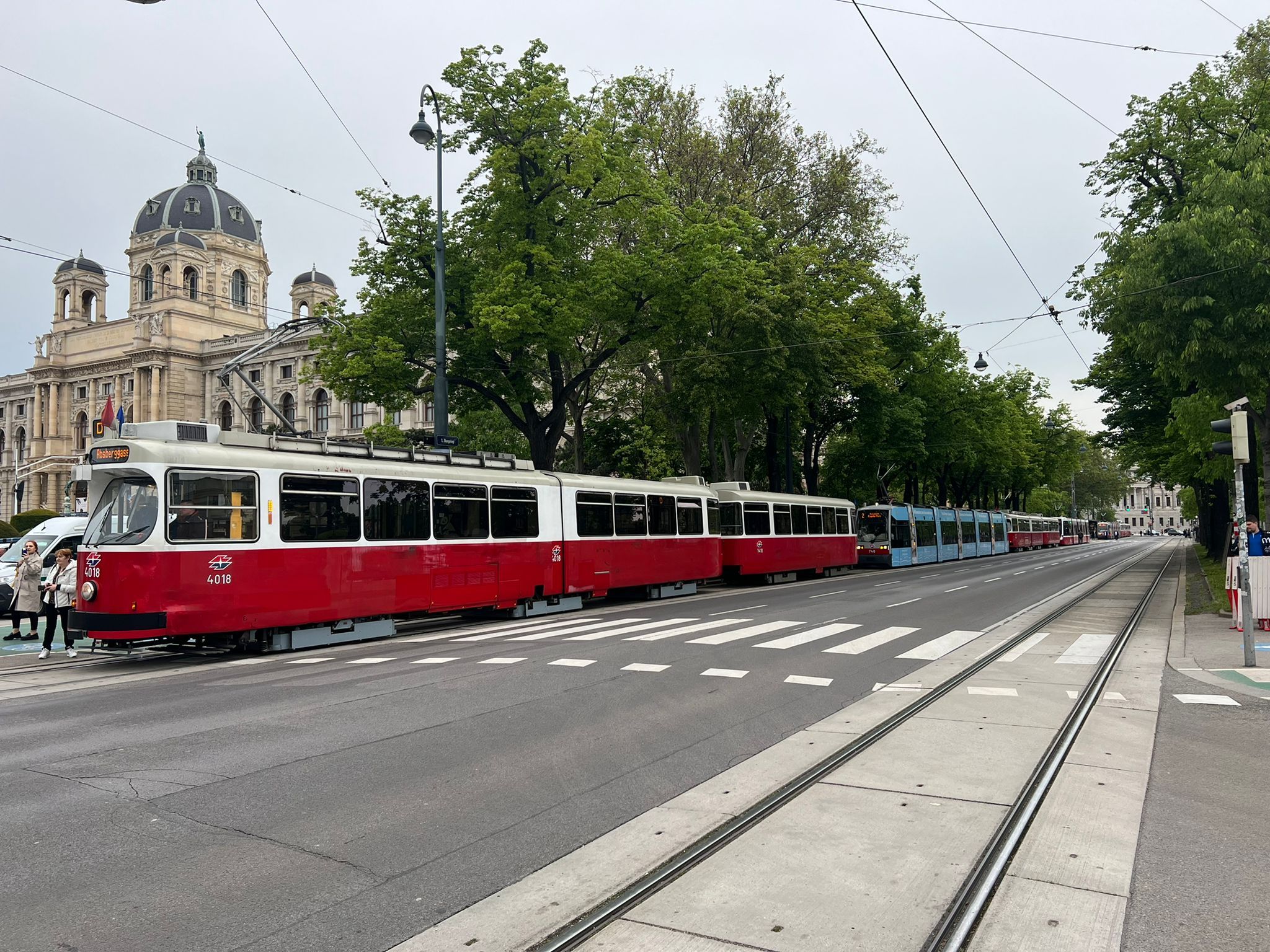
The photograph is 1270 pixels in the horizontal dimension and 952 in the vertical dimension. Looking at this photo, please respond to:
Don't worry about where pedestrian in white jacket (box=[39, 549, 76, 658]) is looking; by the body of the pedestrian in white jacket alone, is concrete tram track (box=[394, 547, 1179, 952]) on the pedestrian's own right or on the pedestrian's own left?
on the pedestrian's own left

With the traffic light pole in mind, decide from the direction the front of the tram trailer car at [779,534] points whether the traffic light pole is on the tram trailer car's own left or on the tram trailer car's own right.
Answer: on the tram trailer car's own left

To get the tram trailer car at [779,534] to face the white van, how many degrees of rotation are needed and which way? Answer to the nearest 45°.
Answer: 0° — it already faces it

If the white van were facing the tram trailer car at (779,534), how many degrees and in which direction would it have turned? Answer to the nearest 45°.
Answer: approximately 135° to its left

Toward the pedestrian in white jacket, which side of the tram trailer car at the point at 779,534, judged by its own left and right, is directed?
front

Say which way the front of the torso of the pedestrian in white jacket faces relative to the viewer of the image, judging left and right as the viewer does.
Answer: facing the viewer and to the left of the viewer

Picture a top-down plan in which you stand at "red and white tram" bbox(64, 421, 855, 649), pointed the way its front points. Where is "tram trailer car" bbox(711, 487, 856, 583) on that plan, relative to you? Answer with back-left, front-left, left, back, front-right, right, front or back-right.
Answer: back

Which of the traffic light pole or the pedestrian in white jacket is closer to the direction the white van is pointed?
the pedestrian in white jacket

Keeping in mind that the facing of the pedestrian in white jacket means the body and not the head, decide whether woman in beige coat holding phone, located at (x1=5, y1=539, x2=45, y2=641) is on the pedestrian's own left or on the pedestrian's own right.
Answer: on the pedestrian's own right
